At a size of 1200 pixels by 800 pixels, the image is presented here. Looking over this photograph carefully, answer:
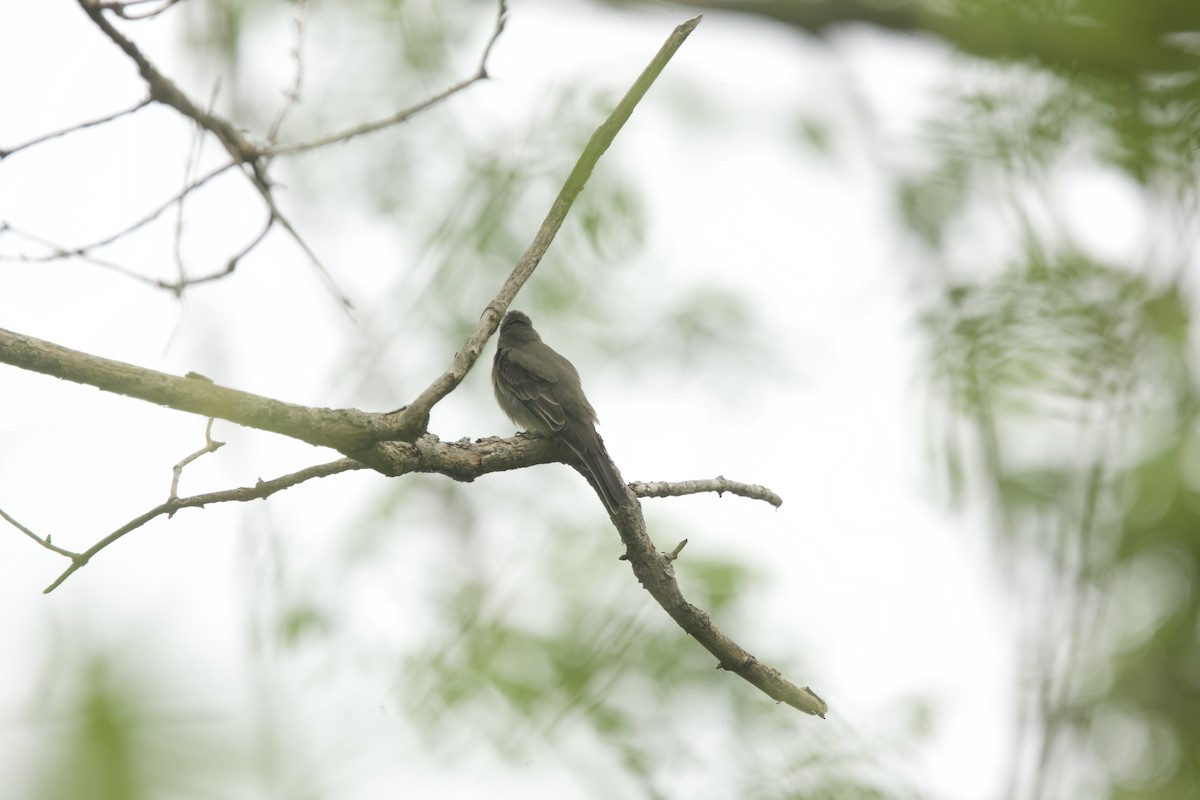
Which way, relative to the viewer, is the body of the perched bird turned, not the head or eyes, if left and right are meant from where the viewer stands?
facing away from the viewer and to the left of the viewer
